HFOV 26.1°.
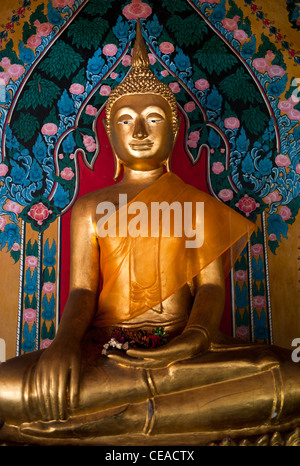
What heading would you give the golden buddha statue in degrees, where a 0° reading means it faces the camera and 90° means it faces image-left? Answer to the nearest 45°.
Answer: approximately 0°
